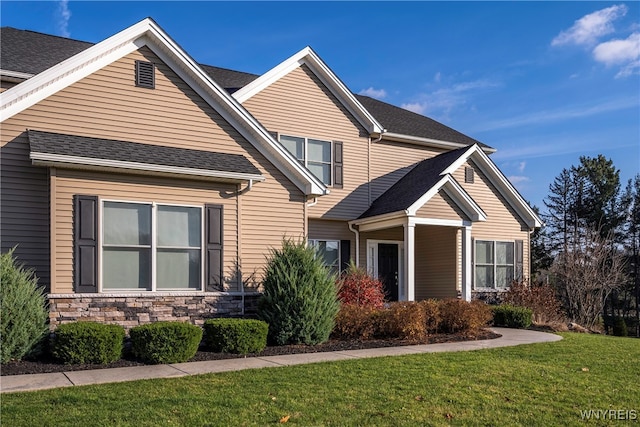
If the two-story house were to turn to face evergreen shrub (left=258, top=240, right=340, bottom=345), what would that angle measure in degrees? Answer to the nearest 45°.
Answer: approximately 45° to its left

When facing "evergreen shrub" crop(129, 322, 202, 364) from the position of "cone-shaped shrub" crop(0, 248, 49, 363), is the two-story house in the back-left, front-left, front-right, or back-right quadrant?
front-left

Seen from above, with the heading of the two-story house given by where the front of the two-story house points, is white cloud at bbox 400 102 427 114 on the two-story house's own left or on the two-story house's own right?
on the two-story house's own left

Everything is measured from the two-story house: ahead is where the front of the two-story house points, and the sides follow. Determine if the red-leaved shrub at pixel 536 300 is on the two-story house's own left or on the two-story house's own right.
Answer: on the two-story house's own left

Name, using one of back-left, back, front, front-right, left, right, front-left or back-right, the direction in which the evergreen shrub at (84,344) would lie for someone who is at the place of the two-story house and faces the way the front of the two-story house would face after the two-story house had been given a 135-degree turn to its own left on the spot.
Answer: back

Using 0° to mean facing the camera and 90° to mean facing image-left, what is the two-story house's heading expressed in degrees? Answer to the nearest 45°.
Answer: approximately 315°

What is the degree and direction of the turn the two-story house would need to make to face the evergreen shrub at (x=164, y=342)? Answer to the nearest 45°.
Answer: approximately 45° to its right

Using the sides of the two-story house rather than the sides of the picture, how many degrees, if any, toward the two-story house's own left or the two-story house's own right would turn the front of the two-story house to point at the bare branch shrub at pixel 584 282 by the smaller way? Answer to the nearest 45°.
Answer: approximately 90° to the two-story house's own left

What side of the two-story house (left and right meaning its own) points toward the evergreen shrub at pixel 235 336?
front
